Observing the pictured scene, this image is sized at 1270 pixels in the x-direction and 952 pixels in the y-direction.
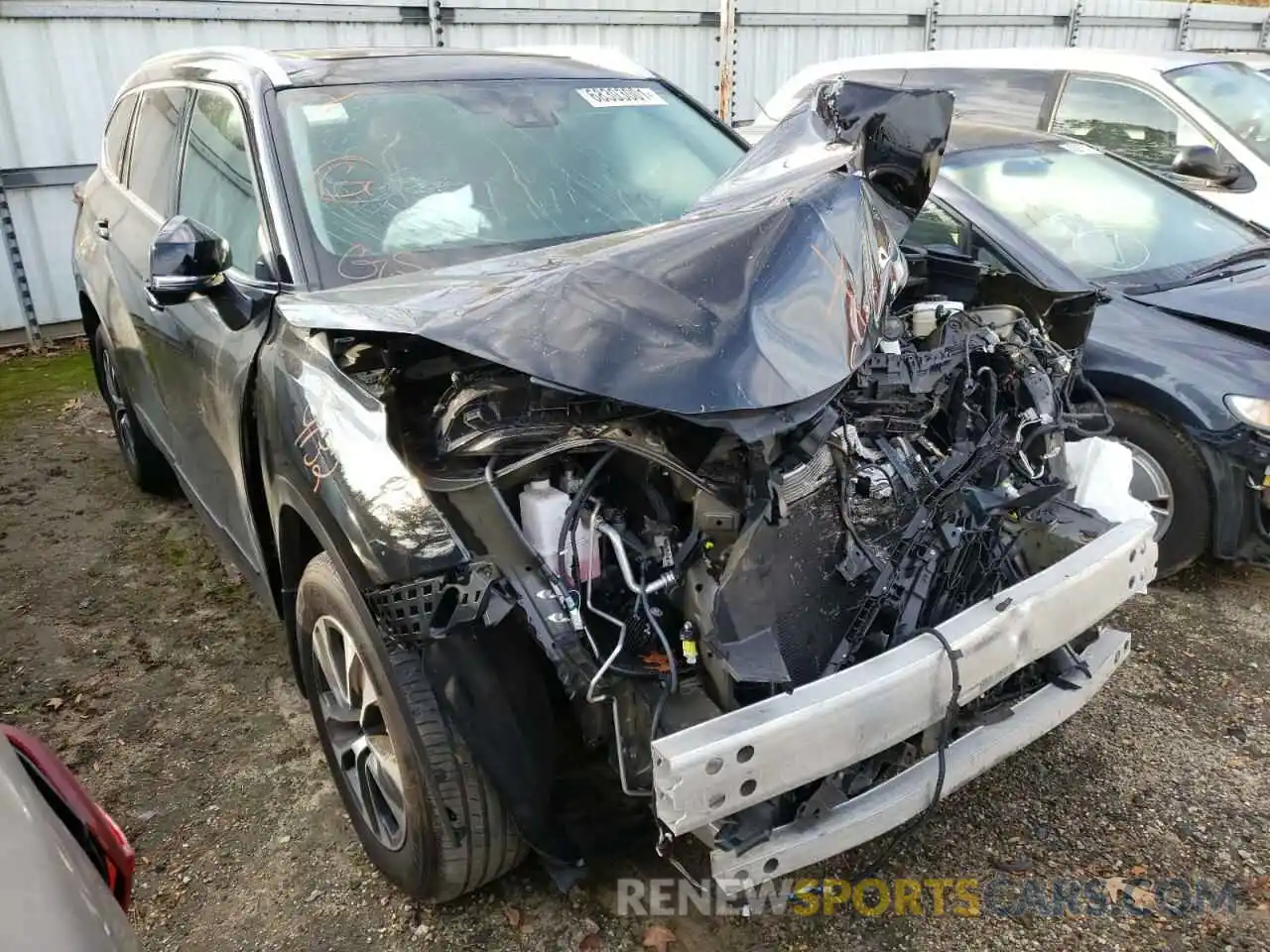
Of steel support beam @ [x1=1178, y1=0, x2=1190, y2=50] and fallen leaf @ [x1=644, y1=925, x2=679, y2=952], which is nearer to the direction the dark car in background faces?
the fallen leaf

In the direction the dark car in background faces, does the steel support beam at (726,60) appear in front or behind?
behind

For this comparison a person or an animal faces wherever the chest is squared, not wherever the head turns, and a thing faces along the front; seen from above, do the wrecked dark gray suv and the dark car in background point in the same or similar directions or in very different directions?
same or similar directions

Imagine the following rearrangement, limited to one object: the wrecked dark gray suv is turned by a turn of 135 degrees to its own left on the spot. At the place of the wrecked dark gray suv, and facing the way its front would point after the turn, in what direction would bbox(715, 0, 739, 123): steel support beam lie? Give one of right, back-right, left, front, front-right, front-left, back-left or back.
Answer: front

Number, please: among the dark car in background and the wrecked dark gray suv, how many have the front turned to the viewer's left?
0

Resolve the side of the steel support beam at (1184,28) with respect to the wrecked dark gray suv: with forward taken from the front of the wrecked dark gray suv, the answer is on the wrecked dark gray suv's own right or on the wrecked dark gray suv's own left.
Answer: on the wrecked dark gray suv's own left

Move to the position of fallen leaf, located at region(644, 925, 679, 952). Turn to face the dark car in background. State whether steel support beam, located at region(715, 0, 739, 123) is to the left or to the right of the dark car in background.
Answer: left

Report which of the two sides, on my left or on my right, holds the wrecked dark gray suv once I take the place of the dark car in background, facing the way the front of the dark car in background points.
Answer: on my right

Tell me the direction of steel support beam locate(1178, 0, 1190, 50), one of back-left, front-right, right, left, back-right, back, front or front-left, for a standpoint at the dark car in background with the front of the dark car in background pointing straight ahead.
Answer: back-left

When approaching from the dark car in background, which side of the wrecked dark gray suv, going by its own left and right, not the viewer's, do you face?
left

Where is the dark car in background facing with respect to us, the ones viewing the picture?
facing the viewer and to the right of the viewer
